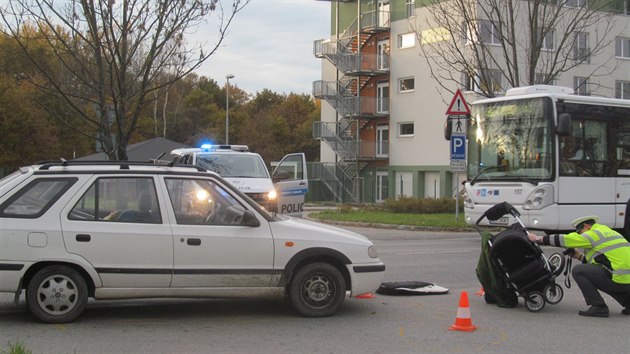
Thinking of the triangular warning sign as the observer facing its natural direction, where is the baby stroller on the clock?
The baby stroller is roughly at 12 o'clock from the triangular warning sign.

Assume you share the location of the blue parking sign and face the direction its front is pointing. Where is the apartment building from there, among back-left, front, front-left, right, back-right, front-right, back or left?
back

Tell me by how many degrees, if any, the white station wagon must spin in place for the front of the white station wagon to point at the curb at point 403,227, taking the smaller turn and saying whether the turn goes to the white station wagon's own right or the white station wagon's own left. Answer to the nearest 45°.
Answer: approximately 45° to the white station wagon's own left

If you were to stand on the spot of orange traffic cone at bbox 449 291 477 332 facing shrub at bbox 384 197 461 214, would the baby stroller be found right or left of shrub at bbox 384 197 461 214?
right

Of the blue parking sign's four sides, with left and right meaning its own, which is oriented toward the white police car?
right

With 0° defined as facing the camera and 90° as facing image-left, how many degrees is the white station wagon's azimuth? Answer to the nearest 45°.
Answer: approximately 270°

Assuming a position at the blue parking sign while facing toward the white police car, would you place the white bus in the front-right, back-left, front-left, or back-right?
back-left

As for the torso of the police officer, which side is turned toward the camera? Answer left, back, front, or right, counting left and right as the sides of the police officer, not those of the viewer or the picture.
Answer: left

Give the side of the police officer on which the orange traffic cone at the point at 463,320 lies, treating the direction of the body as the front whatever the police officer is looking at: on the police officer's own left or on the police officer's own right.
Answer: on the police officer's own left

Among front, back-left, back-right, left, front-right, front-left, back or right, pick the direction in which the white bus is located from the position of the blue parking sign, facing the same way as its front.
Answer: front-left

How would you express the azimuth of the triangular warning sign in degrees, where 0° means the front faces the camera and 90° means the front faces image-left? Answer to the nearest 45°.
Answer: approximately 0°

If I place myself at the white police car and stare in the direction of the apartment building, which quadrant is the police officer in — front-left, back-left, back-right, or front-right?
back-right
